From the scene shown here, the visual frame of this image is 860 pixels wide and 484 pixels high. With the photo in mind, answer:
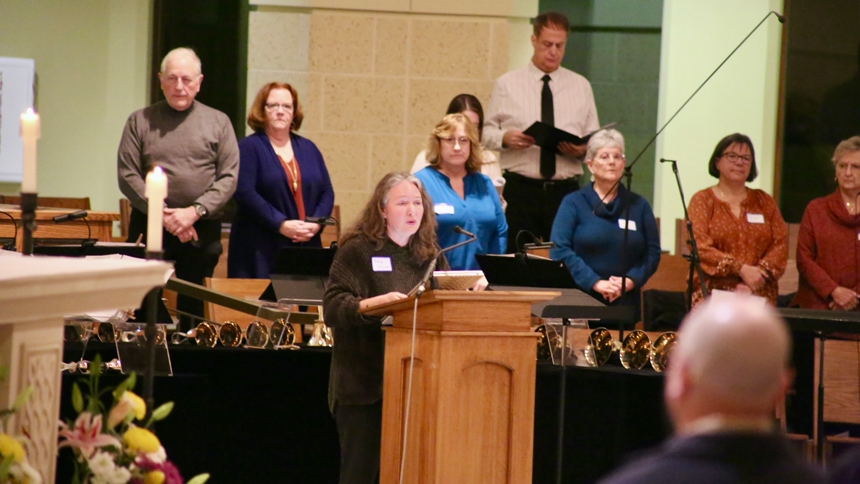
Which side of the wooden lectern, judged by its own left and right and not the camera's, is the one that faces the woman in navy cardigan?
back

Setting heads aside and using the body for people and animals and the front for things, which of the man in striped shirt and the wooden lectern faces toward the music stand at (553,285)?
the man in striped shirt

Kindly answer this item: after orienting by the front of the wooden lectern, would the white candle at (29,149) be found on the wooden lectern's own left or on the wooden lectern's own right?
on the wooden lectern's own right

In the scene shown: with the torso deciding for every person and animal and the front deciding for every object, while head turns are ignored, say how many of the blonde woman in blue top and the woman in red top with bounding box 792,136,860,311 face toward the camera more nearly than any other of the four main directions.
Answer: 2

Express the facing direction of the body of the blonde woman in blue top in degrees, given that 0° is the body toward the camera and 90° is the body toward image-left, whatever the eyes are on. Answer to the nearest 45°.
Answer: approximately 0°

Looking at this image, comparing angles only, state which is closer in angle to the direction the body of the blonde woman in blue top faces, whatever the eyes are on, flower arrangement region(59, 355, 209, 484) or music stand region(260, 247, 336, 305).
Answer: the flower arrangement
